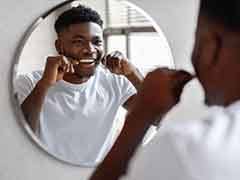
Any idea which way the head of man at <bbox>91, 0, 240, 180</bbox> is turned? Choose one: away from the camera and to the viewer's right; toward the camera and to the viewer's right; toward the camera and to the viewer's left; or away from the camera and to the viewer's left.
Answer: away from the camera and to the viewer's left

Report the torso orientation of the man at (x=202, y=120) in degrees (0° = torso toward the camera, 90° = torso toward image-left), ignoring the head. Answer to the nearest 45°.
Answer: approximately 135°
